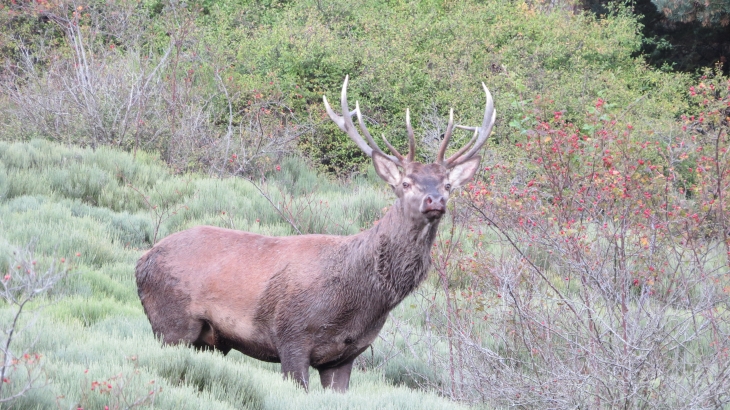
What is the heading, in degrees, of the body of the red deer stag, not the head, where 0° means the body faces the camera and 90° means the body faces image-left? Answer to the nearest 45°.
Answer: approximately 315°
